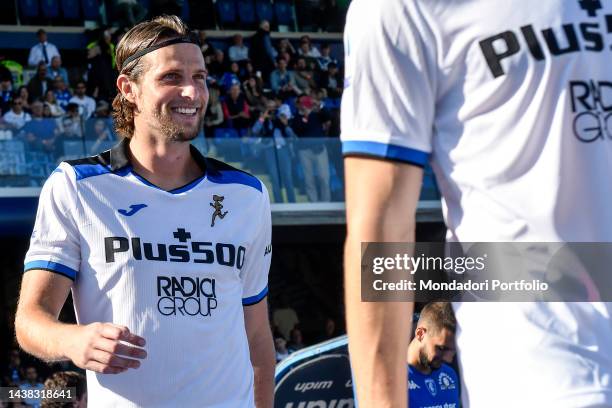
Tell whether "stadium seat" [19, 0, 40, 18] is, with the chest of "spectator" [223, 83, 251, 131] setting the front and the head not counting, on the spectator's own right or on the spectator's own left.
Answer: on the spectator's own right

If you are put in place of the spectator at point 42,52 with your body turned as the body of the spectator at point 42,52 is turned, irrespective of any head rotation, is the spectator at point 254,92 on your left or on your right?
on your left

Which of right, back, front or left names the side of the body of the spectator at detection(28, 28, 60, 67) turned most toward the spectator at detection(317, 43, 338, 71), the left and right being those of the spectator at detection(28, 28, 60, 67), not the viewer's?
left

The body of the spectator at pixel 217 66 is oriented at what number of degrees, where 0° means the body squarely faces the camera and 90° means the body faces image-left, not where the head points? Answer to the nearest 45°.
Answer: approximately 0°

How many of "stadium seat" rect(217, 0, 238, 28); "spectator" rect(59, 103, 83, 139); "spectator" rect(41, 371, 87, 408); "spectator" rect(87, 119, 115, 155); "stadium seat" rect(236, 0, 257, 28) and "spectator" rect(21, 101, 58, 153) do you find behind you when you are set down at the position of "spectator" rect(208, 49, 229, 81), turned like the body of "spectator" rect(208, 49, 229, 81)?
2
